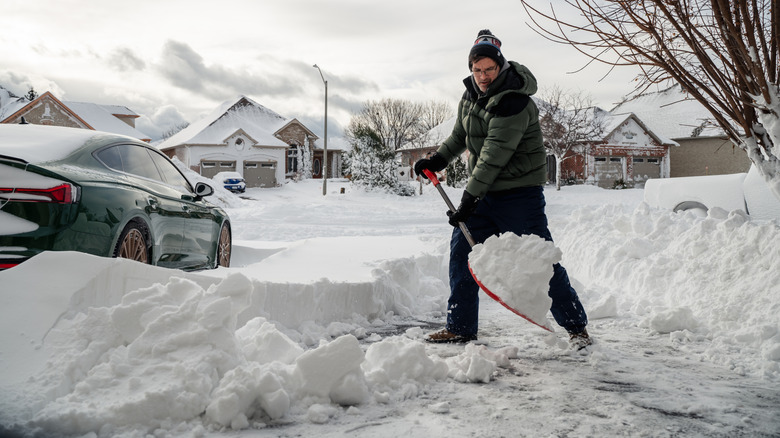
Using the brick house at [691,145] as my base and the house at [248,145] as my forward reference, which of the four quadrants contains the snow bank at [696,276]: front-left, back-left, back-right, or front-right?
front-left

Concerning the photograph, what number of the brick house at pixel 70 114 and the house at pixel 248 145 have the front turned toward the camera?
2

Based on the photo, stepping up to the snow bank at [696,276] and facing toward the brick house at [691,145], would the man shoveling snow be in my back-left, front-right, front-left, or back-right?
back-left

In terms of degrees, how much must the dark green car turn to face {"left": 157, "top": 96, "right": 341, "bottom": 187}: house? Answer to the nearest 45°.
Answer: approximately 45° to its left

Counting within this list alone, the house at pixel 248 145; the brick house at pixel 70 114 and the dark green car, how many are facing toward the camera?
2

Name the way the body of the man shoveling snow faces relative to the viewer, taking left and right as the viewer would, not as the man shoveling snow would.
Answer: facing the viewer and to the left of the viewer

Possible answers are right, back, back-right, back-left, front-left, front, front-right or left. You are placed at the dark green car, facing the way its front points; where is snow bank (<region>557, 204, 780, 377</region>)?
front-right

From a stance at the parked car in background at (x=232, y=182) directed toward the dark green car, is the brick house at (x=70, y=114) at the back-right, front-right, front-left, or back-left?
back-right

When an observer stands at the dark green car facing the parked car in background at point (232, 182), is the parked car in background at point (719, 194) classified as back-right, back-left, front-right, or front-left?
front-right

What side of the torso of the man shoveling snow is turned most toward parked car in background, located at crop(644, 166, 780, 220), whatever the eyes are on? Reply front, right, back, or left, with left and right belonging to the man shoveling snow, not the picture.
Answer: back

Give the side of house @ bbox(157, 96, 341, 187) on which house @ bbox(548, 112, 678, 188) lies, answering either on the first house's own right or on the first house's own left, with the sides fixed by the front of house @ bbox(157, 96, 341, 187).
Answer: on the first house's own left

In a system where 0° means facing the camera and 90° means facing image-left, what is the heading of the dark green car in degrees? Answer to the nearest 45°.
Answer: approximately 225°

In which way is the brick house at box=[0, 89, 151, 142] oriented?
toward the camera

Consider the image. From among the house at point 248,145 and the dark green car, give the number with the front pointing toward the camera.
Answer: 1

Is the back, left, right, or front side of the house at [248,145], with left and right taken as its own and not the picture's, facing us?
front
